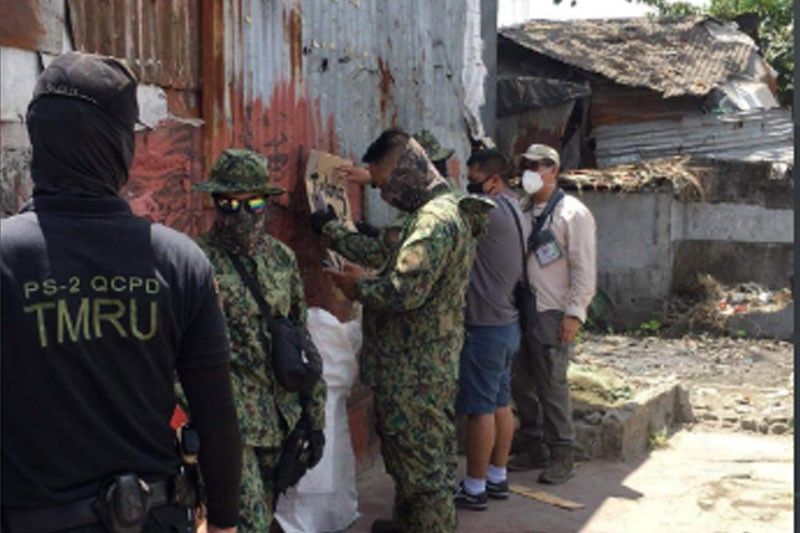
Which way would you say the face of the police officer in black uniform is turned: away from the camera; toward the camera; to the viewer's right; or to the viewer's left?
away from the camera

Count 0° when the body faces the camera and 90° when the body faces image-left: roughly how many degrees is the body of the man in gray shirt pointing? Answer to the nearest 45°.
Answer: approximately 90°

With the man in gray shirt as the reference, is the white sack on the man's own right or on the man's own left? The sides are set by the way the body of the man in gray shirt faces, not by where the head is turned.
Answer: on the man's own left

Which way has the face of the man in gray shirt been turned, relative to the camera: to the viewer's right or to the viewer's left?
to the viewer's left
